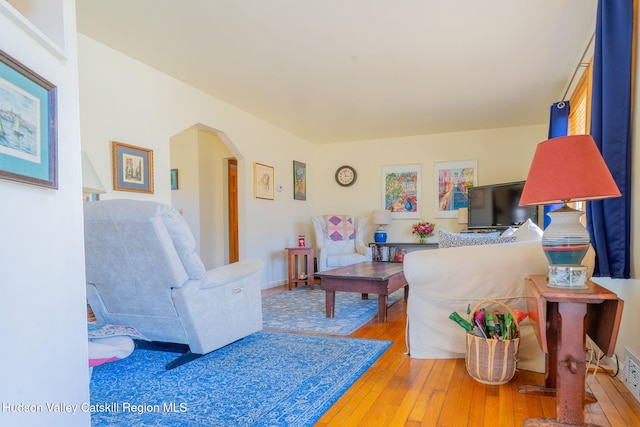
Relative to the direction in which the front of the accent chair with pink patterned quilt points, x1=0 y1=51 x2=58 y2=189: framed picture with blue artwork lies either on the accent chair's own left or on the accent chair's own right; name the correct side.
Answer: on the accent chair's own right

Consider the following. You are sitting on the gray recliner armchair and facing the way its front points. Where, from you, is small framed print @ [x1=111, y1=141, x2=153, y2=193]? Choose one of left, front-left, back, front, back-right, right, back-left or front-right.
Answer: front-left

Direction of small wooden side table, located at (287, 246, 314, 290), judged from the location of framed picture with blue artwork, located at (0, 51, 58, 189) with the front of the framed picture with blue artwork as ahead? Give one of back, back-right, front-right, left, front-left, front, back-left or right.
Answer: left

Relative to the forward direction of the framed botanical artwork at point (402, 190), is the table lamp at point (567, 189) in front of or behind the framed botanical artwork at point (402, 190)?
in front

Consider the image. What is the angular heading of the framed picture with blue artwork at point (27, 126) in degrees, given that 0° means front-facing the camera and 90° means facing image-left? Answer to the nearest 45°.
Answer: approximately 315°

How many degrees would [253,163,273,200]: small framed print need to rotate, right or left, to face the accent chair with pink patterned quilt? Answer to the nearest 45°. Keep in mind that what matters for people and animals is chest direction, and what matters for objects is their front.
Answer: approximately 45° to its left
